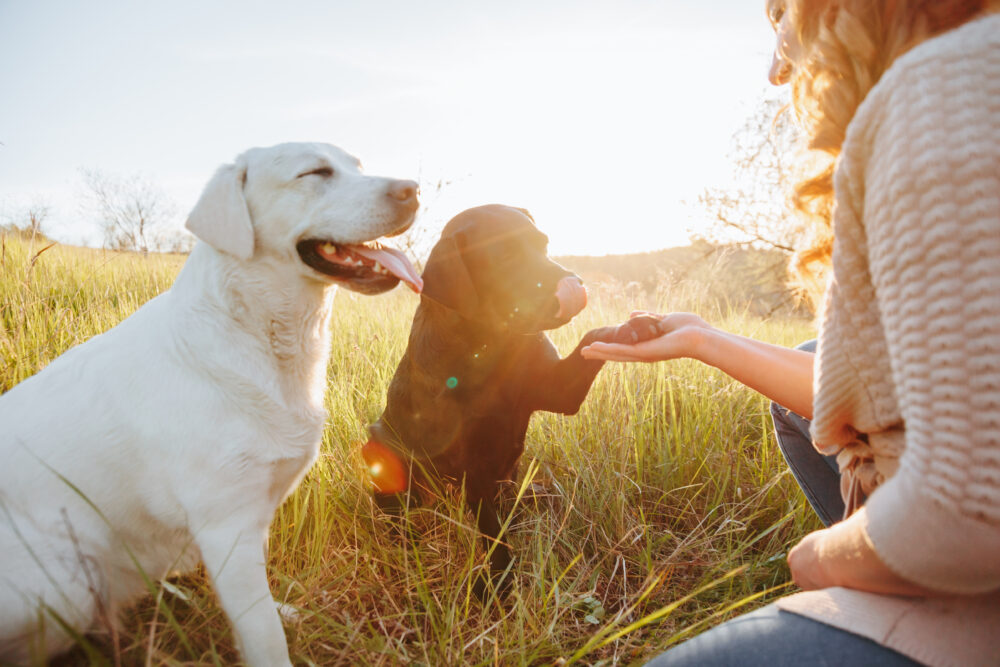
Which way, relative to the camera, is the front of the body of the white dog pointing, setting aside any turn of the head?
to the viewer's right

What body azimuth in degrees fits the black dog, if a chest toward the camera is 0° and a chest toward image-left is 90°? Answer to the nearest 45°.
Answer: approximately 270°

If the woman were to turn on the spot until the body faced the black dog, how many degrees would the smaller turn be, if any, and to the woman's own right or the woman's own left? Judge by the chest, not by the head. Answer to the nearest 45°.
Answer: approximately 45° to the woman's own right

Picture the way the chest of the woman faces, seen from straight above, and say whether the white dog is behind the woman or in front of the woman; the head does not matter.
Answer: in front

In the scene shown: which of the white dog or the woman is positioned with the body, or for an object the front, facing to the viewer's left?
the woman

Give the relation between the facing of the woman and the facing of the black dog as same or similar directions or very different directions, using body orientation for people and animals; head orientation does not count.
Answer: very different directions

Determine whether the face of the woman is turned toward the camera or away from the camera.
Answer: away from the camera

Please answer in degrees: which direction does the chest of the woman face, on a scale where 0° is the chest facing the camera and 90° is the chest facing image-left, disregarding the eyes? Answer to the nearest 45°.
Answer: approximately 90°
